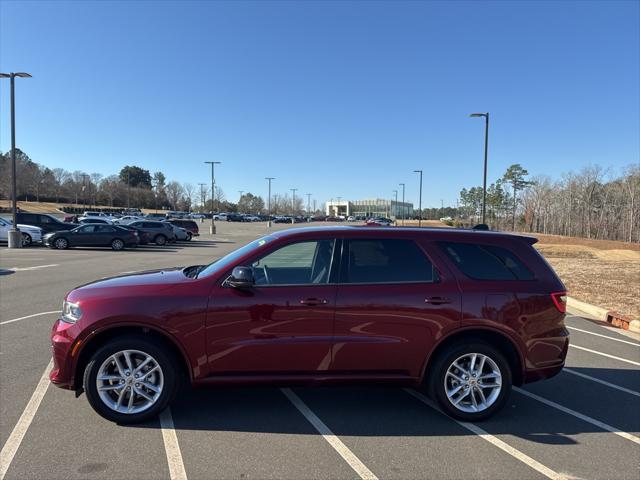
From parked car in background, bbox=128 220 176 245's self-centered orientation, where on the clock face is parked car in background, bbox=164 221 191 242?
parked car in background, bbox=164 221 191 242 is roughly at 4 o'clock from parked car in background, bbox=128 220 176 245.

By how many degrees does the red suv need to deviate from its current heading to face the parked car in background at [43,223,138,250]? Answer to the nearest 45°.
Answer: approximately 45° to its right

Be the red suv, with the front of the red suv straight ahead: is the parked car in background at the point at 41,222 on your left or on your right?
on your right

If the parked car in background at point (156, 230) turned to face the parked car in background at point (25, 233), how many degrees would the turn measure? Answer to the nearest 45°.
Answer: approximately 45° to its left

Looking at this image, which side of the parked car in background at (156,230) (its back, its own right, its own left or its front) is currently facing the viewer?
left

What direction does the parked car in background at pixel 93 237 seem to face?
to the viewer's left

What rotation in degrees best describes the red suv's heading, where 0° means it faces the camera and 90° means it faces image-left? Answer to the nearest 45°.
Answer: approximately 90°
